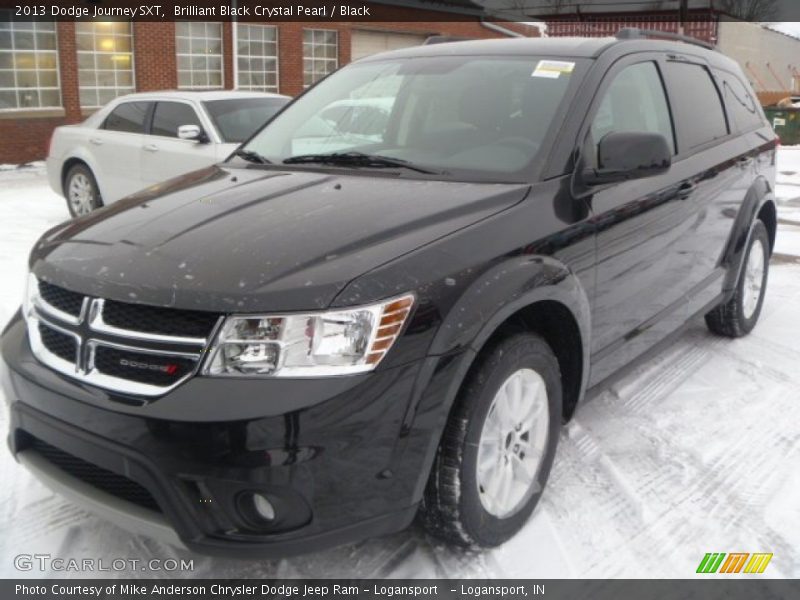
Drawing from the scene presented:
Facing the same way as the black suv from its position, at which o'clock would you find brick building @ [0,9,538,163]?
The brick building is roughly at 4 o'clock from the black suv.

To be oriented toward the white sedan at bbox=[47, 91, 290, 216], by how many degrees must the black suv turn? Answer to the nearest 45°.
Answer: approximately 135° to its right

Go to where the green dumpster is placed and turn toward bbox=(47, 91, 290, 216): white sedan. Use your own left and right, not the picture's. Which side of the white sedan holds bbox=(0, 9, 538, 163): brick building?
right

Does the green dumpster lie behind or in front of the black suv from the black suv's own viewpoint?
behind

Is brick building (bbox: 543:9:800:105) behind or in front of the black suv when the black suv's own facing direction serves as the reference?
behind

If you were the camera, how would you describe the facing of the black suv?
facing the viewer and to the left of the viewer

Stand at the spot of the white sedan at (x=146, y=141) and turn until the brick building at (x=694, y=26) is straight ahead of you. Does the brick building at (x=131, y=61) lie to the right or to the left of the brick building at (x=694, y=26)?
left
